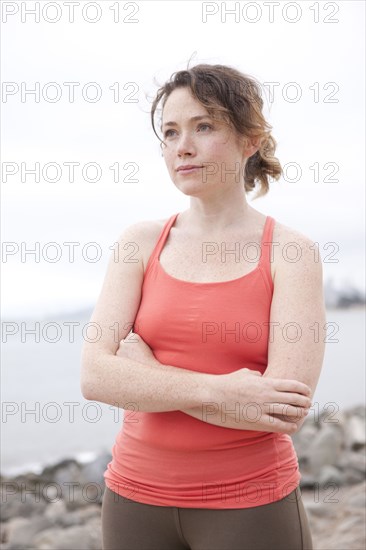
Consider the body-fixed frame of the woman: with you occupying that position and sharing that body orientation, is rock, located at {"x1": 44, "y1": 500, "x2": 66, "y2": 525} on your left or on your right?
on your right

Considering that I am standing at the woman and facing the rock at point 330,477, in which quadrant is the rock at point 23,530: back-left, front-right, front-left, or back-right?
front-left

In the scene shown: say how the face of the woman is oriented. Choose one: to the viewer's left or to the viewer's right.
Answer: to the viewer's left

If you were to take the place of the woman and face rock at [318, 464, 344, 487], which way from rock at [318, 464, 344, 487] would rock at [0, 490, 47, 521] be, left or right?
left

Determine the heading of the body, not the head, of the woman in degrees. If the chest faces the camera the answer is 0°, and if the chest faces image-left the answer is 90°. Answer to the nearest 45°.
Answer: approximately 45°

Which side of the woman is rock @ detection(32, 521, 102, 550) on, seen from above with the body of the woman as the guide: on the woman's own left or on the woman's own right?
on the woman's own right

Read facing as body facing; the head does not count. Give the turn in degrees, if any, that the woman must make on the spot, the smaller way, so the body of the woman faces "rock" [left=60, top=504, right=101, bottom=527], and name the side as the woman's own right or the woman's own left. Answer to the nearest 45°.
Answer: approximately 135° to the woman's own right
